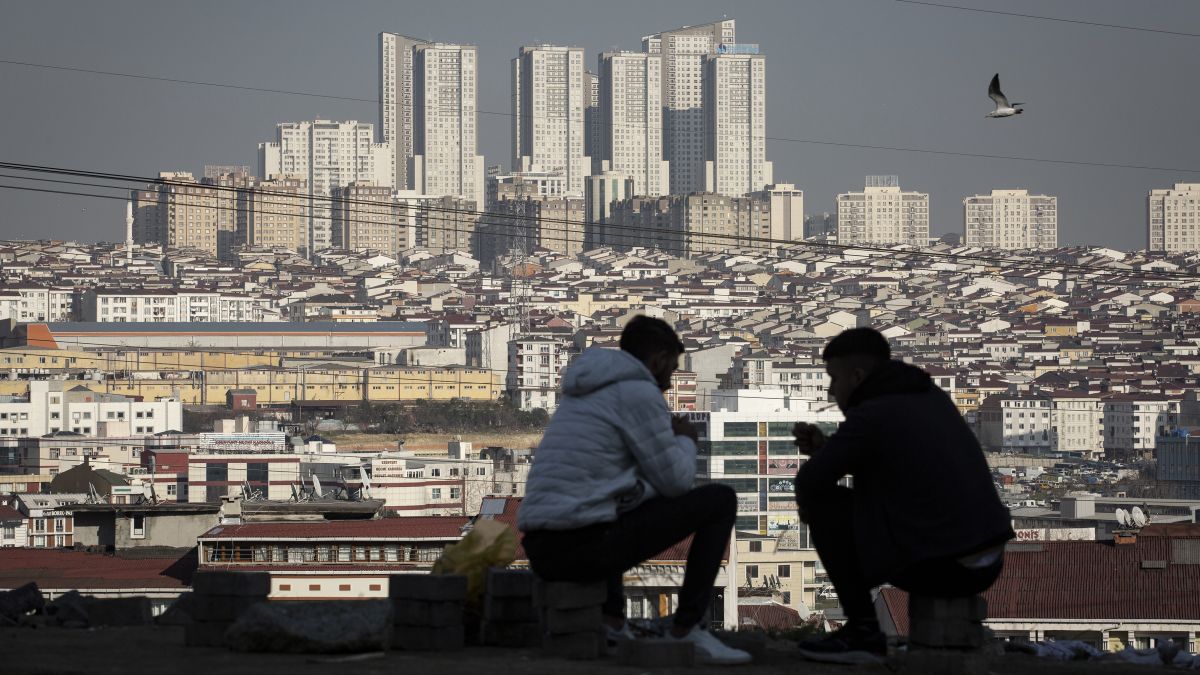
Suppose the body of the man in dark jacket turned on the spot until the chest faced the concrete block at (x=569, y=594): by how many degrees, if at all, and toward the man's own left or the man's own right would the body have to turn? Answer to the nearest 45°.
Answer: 0° — they already face it

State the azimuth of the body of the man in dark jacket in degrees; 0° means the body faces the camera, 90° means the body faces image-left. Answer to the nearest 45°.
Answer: approximately 90°

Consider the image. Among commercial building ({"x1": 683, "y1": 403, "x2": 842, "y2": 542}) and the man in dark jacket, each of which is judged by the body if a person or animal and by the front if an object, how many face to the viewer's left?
1

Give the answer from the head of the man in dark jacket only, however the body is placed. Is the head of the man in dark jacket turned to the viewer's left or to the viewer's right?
to the viewer's left

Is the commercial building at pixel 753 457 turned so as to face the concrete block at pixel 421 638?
yes

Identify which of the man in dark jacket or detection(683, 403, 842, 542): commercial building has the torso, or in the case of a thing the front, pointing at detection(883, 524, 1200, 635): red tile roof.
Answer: the commercial building

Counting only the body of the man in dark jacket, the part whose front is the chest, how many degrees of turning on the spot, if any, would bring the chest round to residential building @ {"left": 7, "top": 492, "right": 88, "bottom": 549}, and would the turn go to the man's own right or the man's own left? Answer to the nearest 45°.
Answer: approximately 45° to the man's own right
